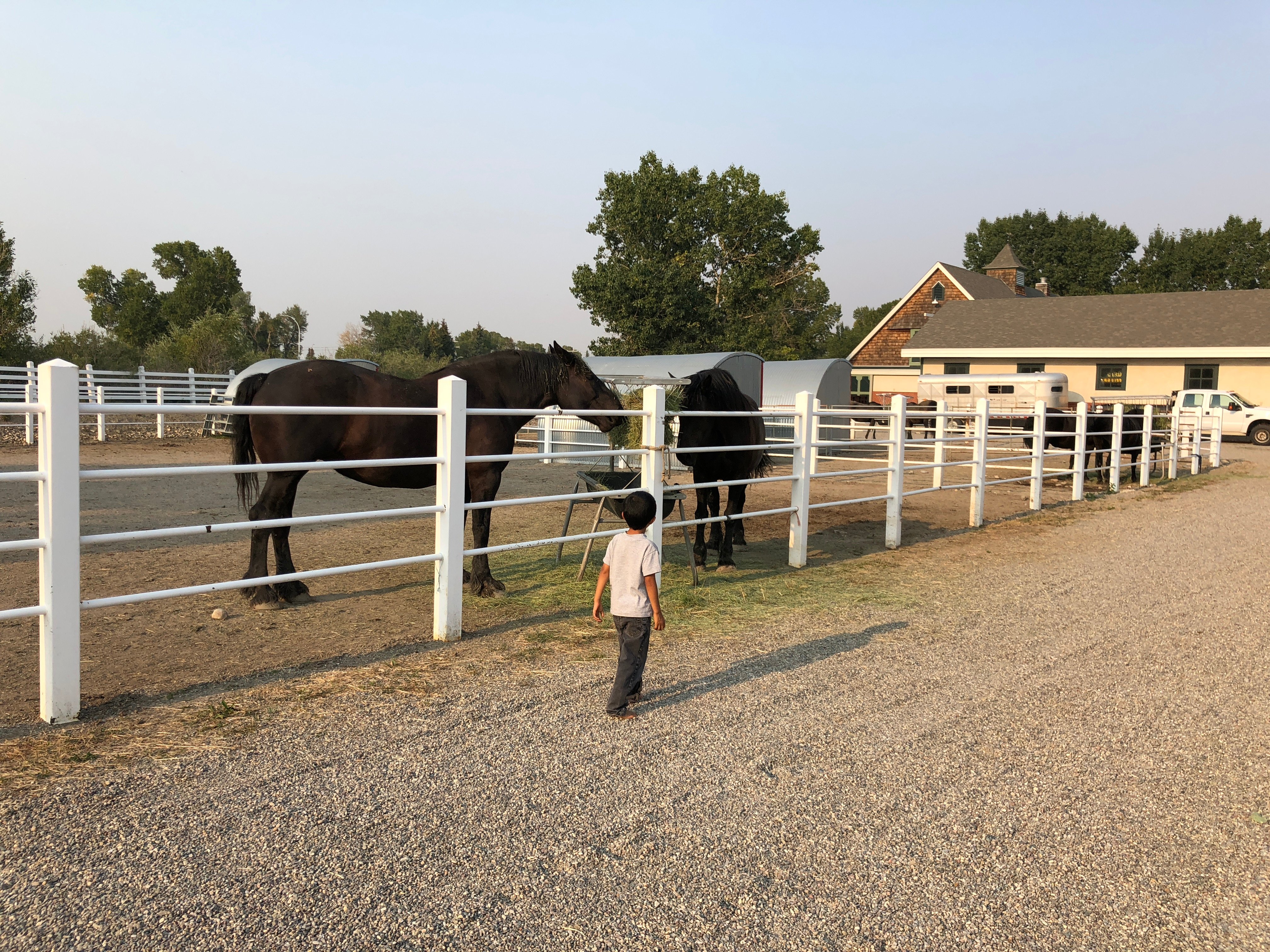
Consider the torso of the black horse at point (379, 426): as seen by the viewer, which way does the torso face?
to the viewer's right

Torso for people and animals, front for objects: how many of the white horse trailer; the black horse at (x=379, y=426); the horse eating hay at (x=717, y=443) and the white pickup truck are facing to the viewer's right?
3

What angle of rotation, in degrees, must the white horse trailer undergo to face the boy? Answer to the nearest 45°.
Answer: approximately 90° to its right

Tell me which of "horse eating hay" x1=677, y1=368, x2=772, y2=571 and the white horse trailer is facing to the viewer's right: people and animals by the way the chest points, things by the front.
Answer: the white horse trailer

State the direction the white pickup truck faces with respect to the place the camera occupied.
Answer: facing to the right of the viewer

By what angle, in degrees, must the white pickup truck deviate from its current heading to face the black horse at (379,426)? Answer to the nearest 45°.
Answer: approximately 90° to its right

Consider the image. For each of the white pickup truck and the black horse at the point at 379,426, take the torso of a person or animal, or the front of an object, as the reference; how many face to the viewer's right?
2

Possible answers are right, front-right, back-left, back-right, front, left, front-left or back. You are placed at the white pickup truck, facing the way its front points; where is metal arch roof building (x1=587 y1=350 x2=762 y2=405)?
back-right
